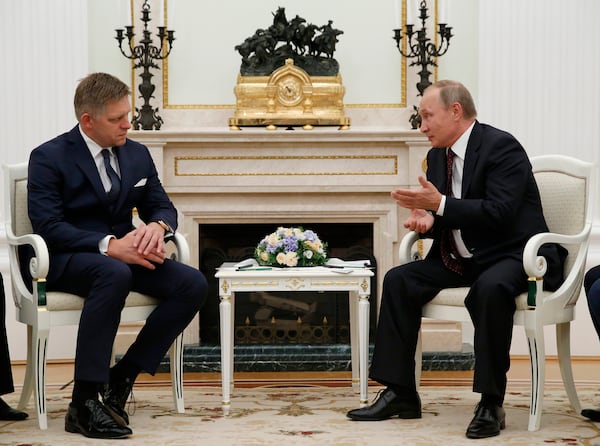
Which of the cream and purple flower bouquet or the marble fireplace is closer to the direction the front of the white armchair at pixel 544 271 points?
the cream and purple flower bouquet

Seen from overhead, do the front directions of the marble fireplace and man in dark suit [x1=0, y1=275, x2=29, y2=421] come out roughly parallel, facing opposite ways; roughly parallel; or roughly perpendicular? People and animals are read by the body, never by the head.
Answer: roughly perpendicular

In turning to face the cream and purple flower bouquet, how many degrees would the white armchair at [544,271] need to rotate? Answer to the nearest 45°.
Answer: approximately 45° to its right

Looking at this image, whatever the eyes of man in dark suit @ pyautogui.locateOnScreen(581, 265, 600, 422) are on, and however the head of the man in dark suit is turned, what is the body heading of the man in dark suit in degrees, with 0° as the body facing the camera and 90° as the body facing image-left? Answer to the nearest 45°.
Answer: approximately 90°

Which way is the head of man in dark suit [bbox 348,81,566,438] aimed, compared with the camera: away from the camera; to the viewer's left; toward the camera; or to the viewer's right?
to the viewer's left

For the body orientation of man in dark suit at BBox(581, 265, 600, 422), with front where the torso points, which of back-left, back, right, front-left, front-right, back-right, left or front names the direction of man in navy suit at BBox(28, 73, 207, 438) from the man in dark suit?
front

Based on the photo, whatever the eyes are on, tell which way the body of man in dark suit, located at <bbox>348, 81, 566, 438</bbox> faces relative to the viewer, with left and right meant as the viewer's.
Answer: facing the viewer and to the left of the viewer

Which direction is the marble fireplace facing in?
toward the camera

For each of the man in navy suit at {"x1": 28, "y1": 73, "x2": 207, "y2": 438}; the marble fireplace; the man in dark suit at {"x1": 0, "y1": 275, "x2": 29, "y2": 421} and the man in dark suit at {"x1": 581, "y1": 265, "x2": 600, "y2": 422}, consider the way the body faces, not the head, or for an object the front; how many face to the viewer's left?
1

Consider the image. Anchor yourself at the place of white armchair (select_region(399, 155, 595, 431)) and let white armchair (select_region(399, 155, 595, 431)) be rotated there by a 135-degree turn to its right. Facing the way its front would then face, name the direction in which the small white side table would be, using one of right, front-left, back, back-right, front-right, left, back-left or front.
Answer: left

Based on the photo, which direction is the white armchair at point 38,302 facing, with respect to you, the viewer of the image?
facing the viewer and to the right of the viewer

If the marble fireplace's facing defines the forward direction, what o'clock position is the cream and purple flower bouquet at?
The cream and purple flower bouquet is roughly at 12 o'clock from the marble fireplace.

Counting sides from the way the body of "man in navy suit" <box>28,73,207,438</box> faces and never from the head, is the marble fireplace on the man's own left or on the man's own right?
on the man's own left

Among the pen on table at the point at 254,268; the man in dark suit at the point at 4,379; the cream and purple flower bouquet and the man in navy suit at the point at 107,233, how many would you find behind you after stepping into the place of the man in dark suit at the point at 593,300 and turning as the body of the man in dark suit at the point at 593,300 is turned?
0

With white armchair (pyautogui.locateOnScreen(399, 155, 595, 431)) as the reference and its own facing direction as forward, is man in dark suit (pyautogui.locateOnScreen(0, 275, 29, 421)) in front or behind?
in front

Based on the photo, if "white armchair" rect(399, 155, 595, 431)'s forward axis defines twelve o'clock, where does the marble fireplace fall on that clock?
The marble fireplace is roughly at 3 o'clock from the white armchair.

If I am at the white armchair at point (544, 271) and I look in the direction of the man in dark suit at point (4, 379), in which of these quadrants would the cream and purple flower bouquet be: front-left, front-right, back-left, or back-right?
front-right

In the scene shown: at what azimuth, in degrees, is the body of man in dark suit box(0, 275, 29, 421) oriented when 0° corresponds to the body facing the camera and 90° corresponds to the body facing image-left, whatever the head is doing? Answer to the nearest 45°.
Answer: approximately 270°
